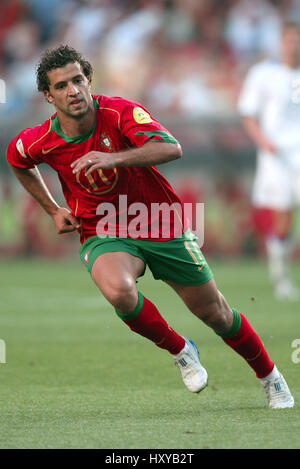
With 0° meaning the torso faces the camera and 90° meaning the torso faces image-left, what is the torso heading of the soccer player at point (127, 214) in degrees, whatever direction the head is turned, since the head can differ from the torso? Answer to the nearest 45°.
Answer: approximately 0°

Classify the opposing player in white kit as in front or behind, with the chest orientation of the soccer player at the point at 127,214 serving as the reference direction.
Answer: behind
